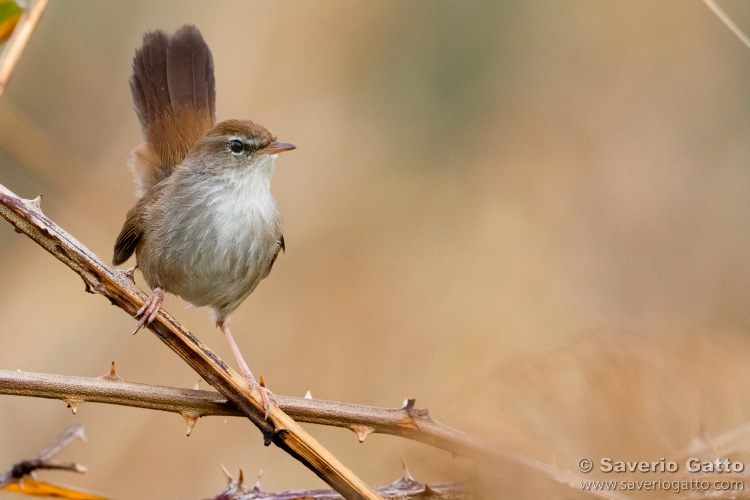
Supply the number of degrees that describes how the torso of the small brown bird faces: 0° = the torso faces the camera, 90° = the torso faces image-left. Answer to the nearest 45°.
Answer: approximately 315°
